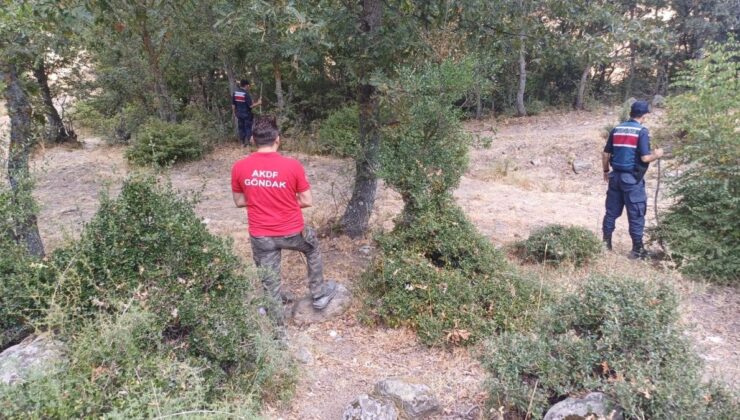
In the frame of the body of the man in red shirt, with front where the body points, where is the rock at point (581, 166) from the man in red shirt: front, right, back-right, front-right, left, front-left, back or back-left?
front-right

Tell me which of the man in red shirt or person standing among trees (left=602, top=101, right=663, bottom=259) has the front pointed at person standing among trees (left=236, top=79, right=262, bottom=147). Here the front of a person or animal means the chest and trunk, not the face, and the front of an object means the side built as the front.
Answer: the man in red shirt

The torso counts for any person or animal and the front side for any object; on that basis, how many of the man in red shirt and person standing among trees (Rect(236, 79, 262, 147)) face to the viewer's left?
0

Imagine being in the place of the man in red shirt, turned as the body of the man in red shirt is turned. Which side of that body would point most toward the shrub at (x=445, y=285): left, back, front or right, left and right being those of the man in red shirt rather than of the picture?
right

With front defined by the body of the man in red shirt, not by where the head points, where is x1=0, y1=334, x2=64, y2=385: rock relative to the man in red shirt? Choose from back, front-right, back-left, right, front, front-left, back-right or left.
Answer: back-left

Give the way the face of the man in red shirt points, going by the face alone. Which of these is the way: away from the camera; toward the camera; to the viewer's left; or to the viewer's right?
away from the camera

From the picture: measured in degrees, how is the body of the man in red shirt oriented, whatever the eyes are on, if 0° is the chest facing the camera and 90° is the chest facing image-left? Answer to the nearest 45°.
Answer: approximately 180°

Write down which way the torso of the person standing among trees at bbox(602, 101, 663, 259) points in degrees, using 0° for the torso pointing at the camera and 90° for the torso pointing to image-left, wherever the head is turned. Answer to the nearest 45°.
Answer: approximately 225°

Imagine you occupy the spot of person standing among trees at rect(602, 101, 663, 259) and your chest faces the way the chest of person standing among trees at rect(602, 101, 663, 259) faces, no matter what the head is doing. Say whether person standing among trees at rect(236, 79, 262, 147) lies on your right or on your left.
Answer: on your left

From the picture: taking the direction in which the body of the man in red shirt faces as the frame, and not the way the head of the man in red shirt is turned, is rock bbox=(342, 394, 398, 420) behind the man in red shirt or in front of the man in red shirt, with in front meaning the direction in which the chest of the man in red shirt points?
behind

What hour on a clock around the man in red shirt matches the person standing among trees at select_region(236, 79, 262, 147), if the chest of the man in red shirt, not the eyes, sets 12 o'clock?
The person standing among trees is roughly at 12 o'clock from the man in red shirt.

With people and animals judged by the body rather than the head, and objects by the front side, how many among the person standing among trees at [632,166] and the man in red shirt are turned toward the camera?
0
